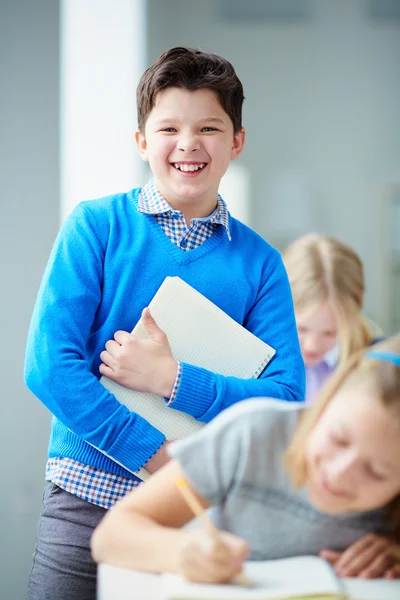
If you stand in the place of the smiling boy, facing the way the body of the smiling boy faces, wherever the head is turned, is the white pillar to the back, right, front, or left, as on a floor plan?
back

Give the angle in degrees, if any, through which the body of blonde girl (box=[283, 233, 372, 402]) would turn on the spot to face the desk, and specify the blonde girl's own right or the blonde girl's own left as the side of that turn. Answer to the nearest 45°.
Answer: approximately 45° to the blonde girl's own left

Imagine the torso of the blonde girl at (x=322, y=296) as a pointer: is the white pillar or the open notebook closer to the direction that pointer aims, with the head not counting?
the open notebook

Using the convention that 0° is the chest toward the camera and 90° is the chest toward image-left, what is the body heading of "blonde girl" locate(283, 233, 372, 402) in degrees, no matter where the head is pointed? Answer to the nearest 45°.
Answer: approximately 45°

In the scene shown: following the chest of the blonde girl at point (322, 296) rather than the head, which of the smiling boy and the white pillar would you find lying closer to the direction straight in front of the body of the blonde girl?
the smiling boy

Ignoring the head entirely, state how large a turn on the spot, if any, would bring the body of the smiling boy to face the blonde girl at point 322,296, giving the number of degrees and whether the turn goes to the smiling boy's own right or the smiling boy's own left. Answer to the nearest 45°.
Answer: approximately 135° to the smiling boy's own left

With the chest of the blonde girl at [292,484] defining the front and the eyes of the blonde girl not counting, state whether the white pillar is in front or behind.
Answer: behind
